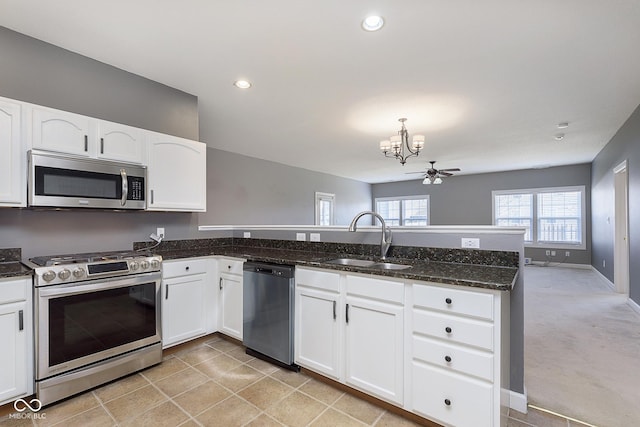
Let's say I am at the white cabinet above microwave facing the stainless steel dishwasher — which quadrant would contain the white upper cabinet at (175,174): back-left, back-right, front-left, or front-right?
front-left

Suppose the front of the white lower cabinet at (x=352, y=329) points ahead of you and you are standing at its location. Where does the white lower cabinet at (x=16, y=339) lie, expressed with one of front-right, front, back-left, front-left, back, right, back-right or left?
front-right

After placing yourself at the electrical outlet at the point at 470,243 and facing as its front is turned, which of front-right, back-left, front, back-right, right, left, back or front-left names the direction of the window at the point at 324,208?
back-right

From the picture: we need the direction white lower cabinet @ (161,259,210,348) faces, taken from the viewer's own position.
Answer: facing the viewer and to the right of the viewer

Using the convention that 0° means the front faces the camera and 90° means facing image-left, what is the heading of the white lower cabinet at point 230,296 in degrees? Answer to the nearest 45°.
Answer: approximately 45°

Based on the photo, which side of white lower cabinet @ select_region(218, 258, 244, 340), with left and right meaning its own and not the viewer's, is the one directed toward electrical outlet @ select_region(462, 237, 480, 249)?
left

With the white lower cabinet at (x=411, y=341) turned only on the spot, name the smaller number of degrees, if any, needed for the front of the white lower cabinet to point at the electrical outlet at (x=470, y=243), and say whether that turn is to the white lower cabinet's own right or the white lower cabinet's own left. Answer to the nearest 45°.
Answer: approximately 180°

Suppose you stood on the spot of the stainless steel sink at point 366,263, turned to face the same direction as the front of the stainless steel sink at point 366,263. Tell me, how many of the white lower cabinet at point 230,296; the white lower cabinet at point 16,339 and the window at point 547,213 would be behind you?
1

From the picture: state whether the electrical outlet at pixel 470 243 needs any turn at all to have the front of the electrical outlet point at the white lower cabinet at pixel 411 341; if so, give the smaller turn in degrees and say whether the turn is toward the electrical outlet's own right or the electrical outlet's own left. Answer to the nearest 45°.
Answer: approximately 45° to the electrical outlet's own right

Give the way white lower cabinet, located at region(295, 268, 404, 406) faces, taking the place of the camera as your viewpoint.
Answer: facing the viewer and to the left of the viewer

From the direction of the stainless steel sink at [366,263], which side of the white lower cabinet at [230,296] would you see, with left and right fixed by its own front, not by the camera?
left

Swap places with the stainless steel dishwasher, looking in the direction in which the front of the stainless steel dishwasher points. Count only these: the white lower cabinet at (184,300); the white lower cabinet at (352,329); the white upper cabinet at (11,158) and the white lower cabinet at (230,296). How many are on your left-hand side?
1

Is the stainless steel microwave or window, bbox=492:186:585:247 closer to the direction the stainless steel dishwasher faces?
the stainless steel microwave

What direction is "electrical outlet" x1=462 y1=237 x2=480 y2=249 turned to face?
toward the camera
